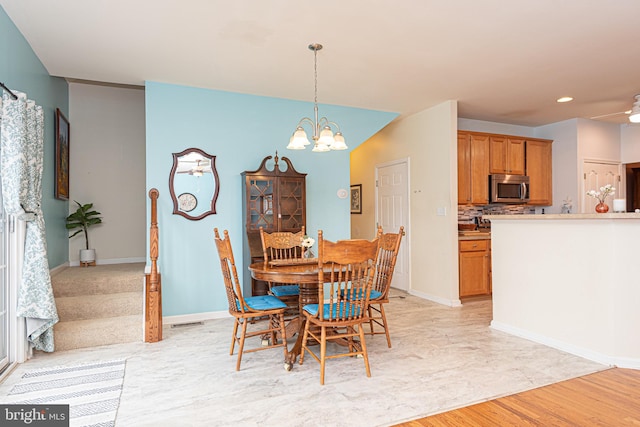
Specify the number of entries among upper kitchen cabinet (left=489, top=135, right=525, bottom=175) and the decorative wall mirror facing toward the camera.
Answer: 2

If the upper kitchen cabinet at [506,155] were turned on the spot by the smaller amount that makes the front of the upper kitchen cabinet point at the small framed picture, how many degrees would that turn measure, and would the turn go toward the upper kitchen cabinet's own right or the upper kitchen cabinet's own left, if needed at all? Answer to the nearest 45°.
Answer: approximately 90° to the upper kitchen cabinet's own right

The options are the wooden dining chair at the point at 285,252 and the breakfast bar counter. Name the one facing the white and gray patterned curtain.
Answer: the breakfast bar counter

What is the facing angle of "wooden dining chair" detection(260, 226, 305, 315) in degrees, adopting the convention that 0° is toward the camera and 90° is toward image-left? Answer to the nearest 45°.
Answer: approximately 315°

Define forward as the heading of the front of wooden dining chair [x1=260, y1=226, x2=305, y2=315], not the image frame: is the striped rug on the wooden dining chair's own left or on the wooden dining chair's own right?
on the wooden dining chair's own right

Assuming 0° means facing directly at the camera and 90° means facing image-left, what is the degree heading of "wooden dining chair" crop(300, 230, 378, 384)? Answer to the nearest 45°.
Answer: approximately 135°

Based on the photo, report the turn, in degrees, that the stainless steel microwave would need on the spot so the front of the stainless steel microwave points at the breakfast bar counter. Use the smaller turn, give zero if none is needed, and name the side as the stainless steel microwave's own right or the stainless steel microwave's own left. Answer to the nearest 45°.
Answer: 0° — it already faces it

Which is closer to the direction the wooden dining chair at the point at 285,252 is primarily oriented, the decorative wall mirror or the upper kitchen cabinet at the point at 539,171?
the upper kitchen cabinet

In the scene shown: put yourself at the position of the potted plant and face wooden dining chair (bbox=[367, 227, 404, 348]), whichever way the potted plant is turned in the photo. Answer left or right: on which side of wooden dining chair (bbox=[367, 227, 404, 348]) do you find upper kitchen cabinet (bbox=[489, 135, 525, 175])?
left

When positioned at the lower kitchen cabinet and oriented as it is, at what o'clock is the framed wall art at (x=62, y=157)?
The framed wall art is roughly at 2 o'clock from the lower kitchen cabinet.
